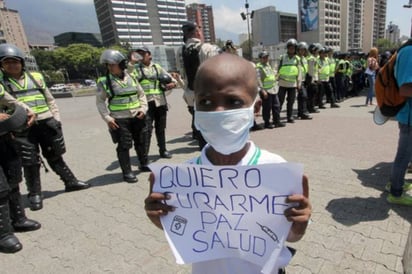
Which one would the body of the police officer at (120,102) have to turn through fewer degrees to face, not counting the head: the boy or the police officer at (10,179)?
the boy

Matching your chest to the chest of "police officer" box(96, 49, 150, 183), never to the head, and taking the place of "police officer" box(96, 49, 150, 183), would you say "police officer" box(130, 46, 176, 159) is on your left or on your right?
on your left

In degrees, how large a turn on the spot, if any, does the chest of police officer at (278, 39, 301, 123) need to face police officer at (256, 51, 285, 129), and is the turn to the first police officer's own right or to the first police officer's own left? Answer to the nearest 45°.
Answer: approximately 45° to the first police officer's own right

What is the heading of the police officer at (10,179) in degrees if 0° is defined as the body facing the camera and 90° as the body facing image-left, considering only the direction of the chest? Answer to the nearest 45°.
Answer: approximately 315°

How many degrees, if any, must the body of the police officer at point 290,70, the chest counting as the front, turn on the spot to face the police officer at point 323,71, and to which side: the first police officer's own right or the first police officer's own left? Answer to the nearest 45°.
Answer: approximately 135° to the first police officer's own left

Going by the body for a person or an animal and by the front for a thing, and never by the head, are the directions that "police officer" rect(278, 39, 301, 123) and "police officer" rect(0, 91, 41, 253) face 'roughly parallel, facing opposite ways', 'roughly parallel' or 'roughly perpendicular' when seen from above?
roughly perpendicular

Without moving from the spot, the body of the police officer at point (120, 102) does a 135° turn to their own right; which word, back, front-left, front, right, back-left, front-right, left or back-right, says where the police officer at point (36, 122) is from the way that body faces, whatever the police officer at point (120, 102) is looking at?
left
